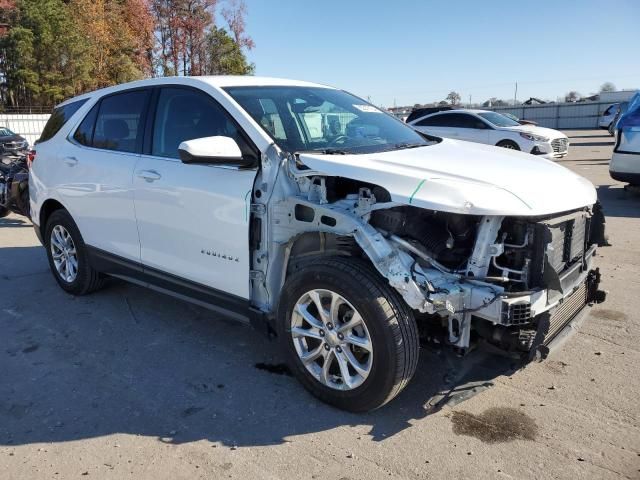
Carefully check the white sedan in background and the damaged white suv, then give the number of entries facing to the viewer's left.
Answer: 0

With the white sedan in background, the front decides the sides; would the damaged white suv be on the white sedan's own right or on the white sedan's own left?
on the white sedan's own right

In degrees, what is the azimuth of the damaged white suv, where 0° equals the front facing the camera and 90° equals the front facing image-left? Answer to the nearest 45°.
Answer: approximately 315°

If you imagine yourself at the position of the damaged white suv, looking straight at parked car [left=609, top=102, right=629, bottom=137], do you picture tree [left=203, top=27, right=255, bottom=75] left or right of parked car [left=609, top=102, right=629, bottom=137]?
left

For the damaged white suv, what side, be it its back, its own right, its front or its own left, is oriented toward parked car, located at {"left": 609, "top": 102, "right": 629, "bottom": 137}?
left

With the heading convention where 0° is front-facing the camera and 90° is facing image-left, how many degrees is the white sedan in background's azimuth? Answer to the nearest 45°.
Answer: approximately 315°

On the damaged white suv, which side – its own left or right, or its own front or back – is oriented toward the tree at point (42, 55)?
back

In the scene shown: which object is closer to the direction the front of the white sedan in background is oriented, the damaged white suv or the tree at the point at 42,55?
the damaged white suv

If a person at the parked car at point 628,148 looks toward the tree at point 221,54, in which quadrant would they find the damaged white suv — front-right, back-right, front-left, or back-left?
back-left

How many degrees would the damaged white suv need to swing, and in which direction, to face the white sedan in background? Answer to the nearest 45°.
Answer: approximately 135° to its left

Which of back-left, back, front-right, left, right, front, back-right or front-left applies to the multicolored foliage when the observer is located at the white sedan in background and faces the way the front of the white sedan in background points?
back

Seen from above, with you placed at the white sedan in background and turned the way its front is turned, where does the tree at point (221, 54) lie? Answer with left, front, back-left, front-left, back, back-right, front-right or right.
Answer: back

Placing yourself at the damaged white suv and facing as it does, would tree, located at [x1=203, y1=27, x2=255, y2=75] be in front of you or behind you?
behind

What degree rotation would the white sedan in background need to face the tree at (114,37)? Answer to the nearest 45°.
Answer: approximately 180°
